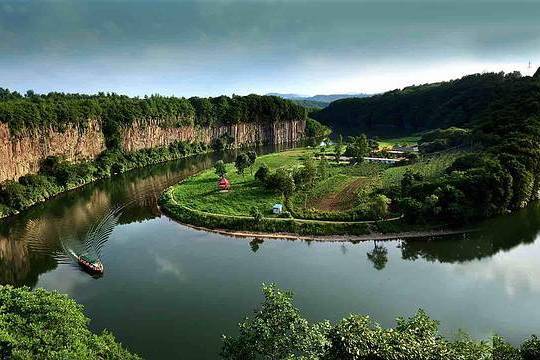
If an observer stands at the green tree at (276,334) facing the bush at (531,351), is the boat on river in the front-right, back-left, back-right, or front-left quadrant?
back-left

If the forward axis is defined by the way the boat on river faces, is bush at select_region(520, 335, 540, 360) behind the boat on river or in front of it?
in front

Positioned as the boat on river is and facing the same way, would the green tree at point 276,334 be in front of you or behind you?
in front
